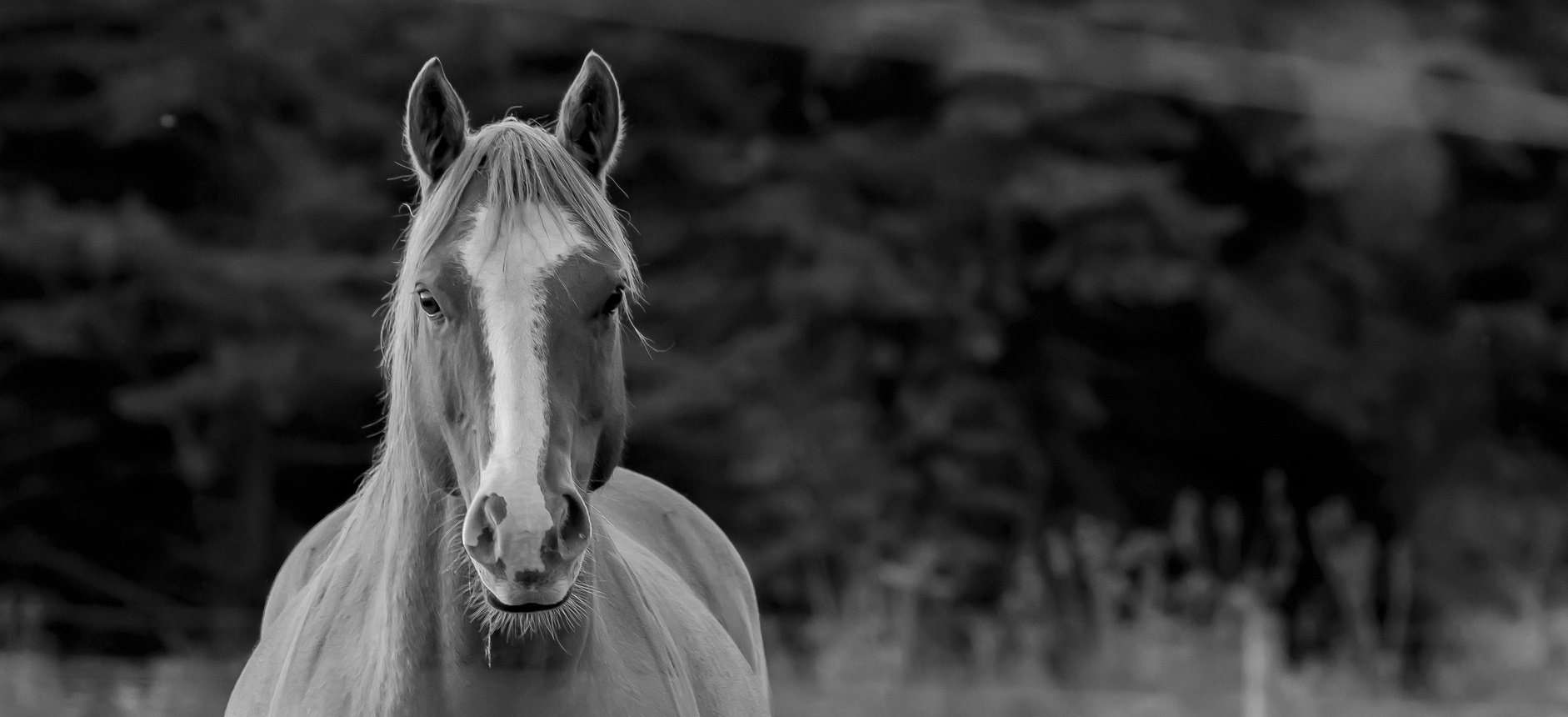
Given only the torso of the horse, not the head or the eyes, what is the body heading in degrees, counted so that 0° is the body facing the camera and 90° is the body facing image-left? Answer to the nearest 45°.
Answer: approximately 0°
